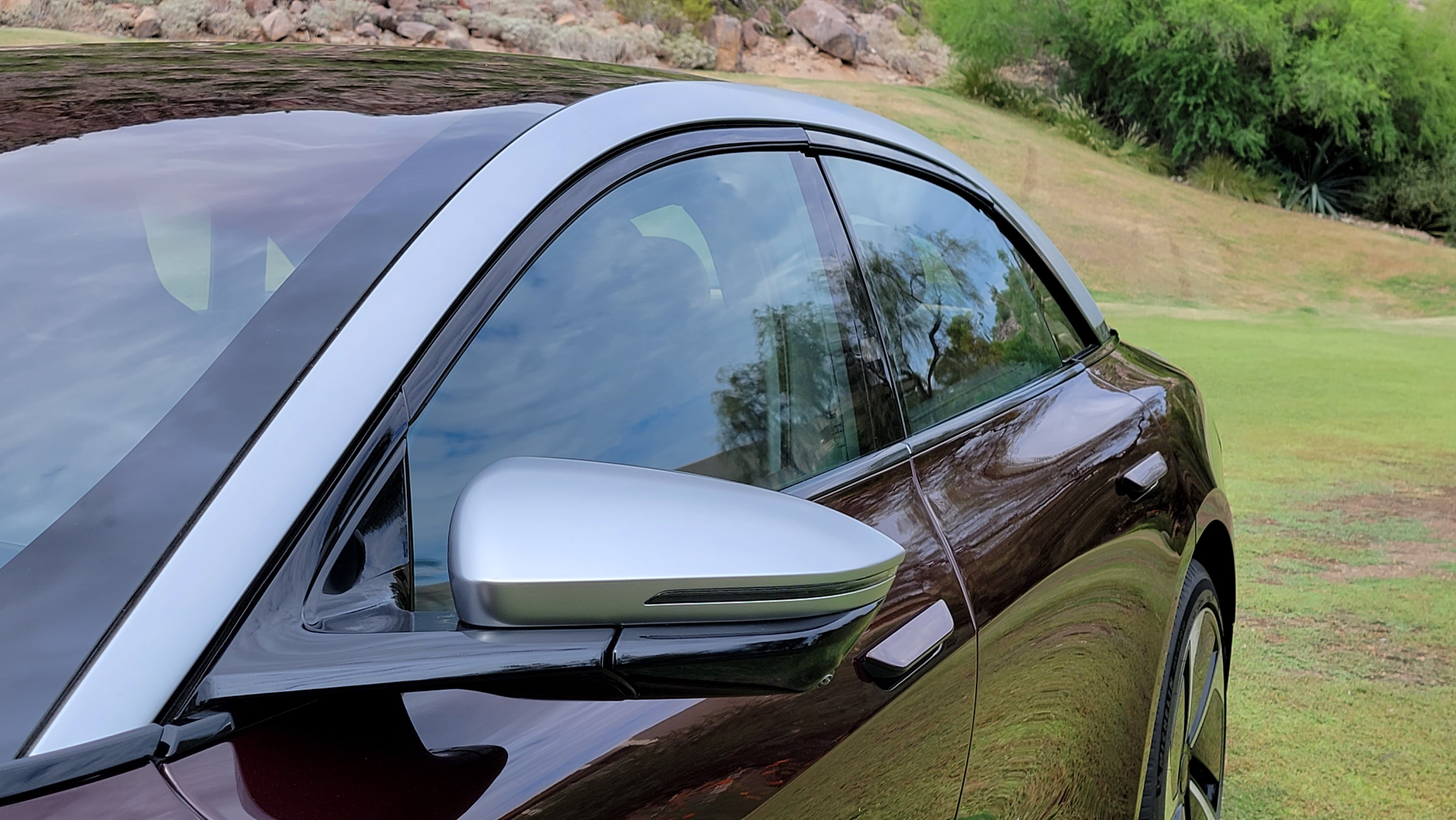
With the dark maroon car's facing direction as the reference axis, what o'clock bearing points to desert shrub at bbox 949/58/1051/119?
The desert shrub is roughly at 5 o'clock from the dark maroon car.

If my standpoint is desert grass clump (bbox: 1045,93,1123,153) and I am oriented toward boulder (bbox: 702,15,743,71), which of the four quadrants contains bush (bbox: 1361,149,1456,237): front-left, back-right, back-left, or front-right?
back-right

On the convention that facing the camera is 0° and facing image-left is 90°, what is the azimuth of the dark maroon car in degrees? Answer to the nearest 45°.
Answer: approximately 45°

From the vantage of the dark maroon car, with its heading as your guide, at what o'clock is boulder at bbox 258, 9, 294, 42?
The boulder is roughly at 4 o'clock from the dark maroon car.

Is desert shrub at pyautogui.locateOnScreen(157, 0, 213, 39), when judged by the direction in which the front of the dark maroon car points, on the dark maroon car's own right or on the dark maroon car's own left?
on the dark maroon car's own right

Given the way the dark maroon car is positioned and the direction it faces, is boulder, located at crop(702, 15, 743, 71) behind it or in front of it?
behind

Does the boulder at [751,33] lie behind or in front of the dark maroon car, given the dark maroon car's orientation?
behind

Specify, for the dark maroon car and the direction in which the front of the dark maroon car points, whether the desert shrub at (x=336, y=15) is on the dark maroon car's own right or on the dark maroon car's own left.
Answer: on the dark maroon car's own right

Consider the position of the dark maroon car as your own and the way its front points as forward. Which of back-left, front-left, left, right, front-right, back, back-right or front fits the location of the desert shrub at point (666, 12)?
back-right

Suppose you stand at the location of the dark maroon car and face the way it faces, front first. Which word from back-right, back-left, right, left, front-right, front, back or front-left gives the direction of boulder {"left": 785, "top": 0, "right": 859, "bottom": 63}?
back-right
